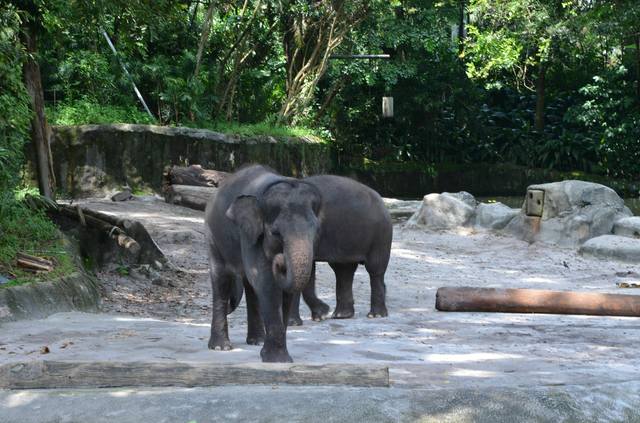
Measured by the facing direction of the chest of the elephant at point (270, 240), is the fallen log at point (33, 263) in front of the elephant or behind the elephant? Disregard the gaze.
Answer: behind

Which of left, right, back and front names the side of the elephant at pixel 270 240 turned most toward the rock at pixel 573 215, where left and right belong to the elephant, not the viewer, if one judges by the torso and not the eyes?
left

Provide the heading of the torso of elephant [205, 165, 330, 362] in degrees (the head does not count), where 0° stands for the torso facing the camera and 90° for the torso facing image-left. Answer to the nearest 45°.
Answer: approximately 315°

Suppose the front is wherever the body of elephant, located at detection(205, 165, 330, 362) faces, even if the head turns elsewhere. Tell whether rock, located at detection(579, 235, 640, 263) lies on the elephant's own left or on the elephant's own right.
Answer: on the elephant's own left

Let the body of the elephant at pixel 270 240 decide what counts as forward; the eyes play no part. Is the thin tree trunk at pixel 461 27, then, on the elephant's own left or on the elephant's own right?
on the elephant's own left

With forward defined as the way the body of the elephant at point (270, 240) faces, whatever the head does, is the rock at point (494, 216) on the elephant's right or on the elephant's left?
on the elephant's left

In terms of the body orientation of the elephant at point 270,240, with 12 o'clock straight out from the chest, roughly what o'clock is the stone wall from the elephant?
The stone wall is roughly at 7 o'clock from the elephant.
